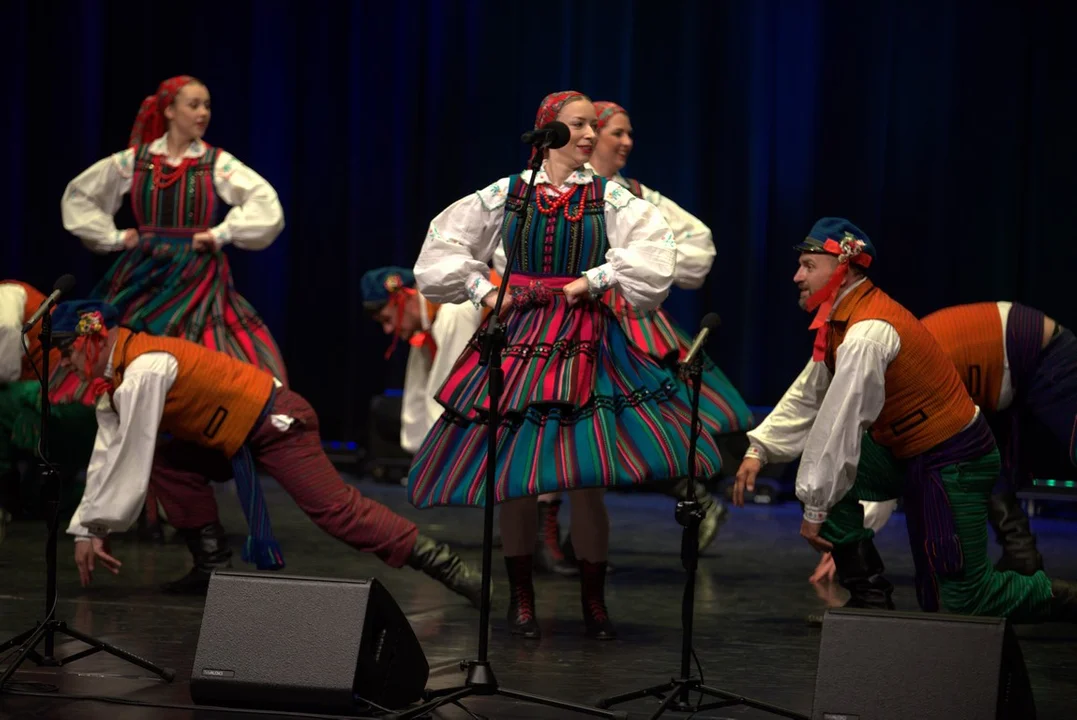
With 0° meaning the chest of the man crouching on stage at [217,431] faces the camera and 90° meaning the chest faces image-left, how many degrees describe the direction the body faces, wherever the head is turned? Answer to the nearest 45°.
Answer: approximately 90°

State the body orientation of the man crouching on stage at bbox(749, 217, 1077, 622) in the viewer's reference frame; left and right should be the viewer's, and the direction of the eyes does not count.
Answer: facing to the left of the viewer

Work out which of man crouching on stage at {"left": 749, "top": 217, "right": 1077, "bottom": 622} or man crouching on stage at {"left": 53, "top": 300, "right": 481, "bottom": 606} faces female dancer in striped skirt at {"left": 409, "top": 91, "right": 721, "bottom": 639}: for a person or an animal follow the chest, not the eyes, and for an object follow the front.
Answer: man crouching on stage at {"left": 749, "top": 217, "right": 1077, "bottom": 622}

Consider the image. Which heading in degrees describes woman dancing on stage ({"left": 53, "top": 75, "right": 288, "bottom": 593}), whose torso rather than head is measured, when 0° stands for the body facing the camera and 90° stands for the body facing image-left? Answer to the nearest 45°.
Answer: approximately 0°

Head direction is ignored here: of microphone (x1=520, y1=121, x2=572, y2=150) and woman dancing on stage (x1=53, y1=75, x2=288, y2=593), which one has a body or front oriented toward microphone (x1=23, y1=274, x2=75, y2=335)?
the woman dancing on stage

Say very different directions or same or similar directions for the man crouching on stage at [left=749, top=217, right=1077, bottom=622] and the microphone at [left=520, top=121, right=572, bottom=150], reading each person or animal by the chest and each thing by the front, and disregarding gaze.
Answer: very different directions

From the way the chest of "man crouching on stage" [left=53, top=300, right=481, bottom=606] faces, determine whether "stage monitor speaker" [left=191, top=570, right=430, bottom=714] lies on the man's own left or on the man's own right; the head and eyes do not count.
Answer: on the man's own left

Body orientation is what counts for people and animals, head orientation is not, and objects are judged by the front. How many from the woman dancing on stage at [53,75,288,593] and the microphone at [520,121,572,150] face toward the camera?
1

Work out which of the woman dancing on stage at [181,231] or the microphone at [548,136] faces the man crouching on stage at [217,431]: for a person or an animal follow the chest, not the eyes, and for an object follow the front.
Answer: the woman dancing on stage

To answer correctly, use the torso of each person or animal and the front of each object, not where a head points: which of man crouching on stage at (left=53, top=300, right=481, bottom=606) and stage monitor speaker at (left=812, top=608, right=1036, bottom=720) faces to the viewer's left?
the man crouching on stage
